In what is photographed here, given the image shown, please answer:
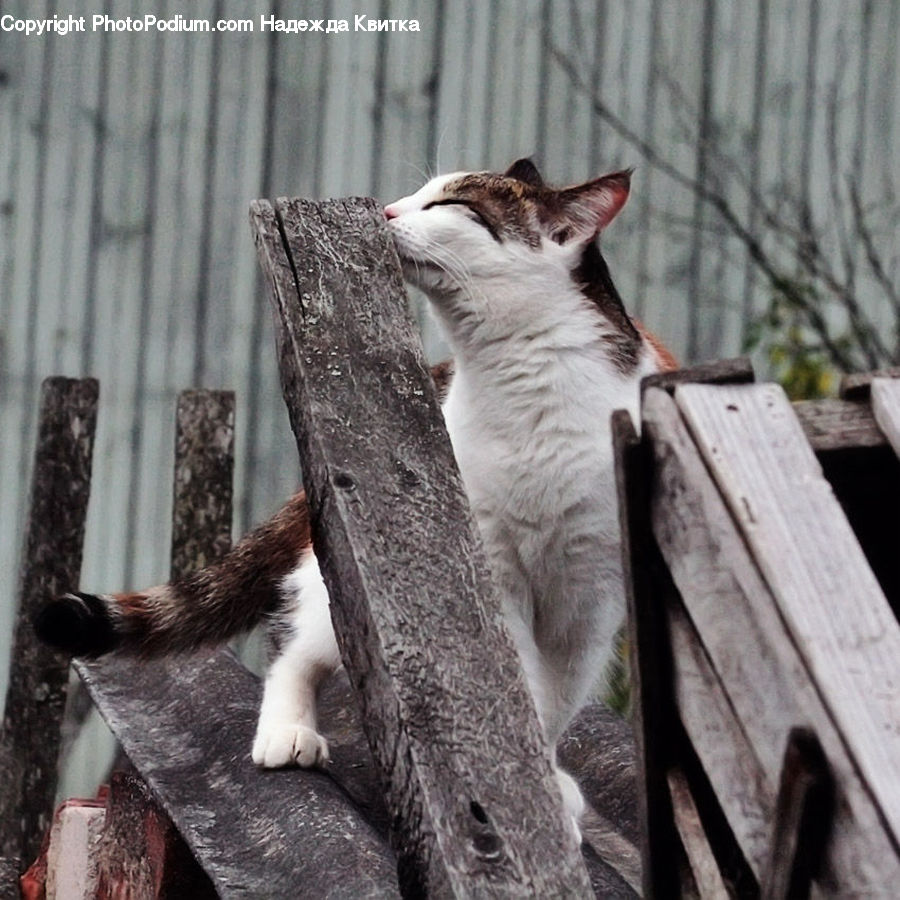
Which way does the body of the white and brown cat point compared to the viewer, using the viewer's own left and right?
facing the viewer and to the right of the viewer

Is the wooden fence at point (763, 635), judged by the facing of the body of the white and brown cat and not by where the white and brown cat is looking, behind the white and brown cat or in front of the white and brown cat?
in front
